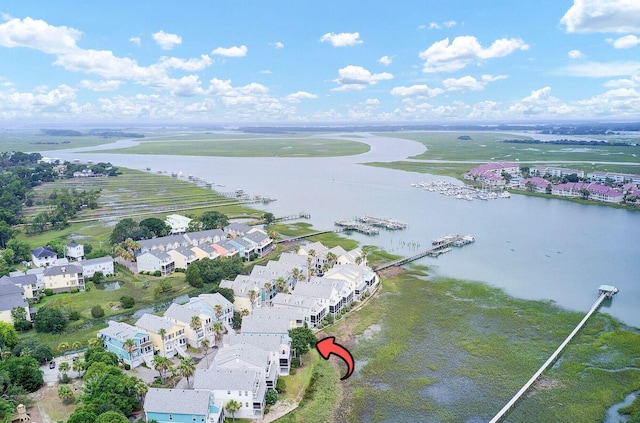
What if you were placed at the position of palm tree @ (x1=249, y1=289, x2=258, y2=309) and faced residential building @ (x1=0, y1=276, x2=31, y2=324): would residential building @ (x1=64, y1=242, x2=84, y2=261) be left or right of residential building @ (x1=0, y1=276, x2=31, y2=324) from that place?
right

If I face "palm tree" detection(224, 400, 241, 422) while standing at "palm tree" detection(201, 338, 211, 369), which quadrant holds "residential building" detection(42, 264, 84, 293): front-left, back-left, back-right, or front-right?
back-right

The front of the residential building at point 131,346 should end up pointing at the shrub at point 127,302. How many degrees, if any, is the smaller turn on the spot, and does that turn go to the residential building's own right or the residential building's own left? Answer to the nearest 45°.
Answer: approximately 135° to the residential building's own left

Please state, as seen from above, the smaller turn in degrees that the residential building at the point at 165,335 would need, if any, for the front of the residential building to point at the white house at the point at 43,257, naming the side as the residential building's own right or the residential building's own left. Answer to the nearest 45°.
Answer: approximately 180°

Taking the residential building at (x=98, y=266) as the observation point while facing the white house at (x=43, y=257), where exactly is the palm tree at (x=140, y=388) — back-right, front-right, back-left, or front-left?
back-left

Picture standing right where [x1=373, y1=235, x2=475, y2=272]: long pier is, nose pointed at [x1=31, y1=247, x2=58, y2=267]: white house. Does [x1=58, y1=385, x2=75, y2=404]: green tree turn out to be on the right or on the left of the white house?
left

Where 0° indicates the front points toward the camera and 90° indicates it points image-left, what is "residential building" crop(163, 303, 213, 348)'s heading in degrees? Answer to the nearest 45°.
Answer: approximately 315°

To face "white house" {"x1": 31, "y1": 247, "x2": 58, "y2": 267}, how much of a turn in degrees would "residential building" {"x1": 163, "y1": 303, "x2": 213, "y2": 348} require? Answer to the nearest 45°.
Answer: approximately 180°
